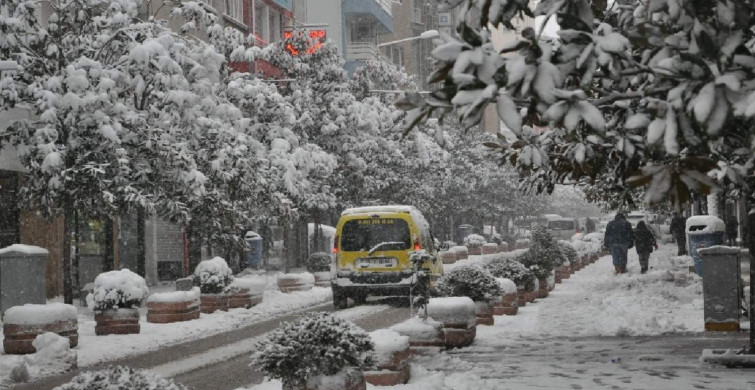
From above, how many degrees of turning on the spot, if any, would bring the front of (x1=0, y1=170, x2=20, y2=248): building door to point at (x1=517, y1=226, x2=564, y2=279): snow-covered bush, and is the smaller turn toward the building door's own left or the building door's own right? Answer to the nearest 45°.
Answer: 0° — it already faces it

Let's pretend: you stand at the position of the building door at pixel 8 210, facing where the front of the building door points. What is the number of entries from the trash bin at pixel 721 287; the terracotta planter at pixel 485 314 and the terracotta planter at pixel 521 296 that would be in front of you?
3

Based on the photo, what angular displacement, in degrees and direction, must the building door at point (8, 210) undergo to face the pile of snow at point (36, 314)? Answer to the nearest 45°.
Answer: approximately 45° to its right

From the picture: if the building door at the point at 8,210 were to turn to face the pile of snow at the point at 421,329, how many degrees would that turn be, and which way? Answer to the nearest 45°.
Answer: approximately 45° to its right

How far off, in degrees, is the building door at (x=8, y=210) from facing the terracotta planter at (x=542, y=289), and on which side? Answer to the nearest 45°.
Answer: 0° — it already faces it

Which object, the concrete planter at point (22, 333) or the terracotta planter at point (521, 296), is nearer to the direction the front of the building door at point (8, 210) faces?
the terracotta planter

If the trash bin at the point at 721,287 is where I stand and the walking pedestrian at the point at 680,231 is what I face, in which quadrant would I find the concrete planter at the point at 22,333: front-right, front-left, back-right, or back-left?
back-left

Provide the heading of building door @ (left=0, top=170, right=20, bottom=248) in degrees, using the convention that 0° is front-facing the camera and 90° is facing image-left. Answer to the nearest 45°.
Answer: approximately 315°
